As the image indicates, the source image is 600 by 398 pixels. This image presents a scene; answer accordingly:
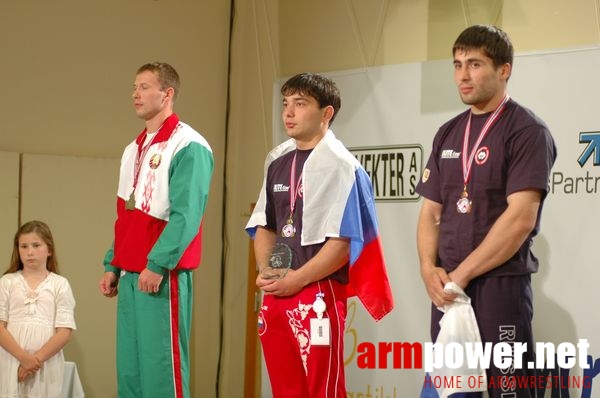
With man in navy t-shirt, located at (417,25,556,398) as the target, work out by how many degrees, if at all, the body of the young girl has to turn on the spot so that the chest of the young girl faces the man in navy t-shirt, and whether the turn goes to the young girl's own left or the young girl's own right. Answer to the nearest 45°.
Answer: approximately 45° to the young girl's own left

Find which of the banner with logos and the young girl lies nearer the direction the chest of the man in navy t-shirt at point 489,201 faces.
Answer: the young girl

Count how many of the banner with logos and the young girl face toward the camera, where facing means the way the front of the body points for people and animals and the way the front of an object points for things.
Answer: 2

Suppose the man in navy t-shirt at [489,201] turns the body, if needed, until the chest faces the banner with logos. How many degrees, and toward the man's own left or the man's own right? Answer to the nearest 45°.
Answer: approximately 135° to the man's own right

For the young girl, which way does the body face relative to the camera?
toward the camera

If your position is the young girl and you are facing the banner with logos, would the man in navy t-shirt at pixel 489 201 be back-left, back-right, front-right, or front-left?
front-right

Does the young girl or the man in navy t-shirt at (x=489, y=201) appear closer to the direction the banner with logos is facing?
the man in navy t-shirt

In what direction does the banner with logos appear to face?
toward the camera

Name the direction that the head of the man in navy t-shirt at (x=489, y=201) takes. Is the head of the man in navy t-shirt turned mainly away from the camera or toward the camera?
toward the camera

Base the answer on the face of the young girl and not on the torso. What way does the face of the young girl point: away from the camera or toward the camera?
toward the camera

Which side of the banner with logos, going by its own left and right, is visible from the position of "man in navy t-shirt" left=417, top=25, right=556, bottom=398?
front

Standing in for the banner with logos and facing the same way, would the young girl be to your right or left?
on your right

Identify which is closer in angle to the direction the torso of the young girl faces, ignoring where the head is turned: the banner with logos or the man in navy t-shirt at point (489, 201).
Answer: the man in navy t-shirt
